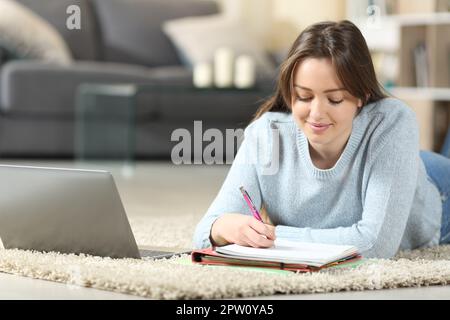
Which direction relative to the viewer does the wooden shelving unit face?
toward the camera

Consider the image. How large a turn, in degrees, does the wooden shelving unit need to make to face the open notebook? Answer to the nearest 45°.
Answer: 0° — it already faces it

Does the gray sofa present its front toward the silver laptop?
yes

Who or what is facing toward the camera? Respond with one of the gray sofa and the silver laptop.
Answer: the gray sofa

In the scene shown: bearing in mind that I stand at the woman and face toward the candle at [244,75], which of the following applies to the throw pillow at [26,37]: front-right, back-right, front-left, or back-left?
front-left

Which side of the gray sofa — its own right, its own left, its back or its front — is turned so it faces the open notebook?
front

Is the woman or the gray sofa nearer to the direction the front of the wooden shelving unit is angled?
the woman

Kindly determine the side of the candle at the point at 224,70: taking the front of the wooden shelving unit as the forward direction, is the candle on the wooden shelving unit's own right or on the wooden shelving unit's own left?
on the wooden shelving unit's own right

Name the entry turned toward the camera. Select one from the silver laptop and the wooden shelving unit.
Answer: the wooden shelving unit

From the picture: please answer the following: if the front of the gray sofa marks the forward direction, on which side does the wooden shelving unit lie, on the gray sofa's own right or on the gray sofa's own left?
on the gray sofa's own left

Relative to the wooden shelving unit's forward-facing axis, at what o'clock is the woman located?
The woman is roughly at 12 o'clock from the wooden shelving unit.

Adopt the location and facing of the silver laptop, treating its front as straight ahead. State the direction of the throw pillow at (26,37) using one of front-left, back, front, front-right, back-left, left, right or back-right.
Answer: front-left

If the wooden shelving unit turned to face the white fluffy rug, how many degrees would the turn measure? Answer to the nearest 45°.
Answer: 0° — it already faces it

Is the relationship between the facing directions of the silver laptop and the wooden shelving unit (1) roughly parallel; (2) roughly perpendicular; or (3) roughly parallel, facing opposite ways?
roughly parallel, facing opposite ways

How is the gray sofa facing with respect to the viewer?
toward the camera

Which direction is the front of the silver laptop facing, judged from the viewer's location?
facing away from the viewer and to the right of the viewer
